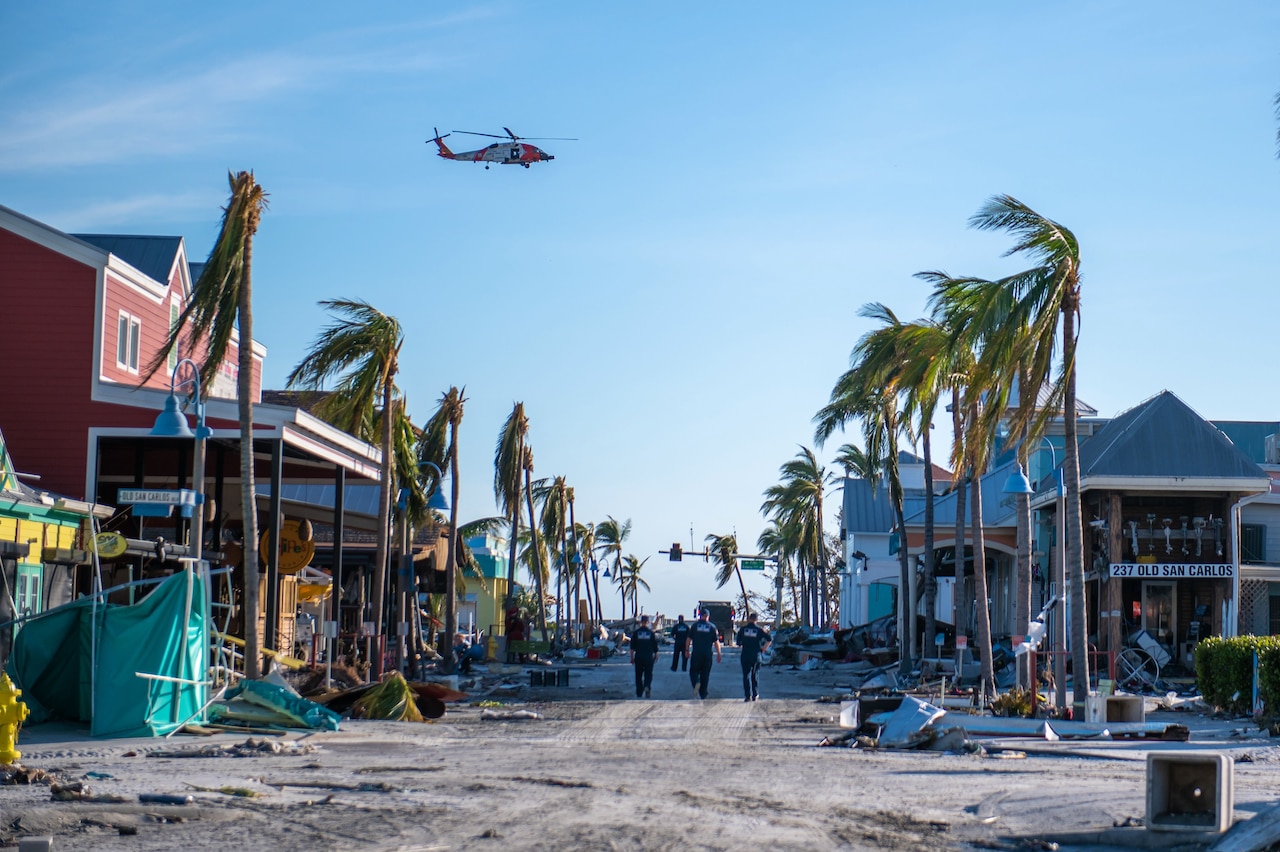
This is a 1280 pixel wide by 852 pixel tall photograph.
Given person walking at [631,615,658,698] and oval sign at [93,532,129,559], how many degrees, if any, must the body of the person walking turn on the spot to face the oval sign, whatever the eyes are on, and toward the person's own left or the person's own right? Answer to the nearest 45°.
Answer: approximately 135° to the person's own left

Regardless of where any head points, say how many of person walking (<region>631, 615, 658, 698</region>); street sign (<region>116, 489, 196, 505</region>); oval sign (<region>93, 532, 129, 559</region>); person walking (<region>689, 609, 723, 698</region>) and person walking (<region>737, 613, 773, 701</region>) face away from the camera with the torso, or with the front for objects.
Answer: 3

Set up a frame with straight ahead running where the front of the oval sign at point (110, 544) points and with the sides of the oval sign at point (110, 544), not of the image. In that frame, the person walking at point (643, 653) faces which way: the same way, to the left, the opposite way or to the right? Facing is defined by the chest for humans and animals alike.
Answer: the opposite way

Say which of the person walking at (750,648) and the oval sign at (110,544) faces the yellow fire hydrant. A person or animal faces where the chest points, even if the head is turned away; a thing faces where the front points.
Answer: the oval sign

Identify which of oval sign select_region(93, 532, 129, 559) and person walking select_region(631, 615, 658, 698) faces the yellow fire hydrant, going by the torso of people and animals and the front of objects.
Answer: the oval sign

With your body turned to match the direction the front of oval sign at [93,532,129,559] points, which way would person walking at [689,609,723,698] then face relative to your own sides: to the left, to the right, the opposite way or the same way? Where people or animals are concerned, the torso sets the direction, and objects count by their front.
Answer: the opposite way

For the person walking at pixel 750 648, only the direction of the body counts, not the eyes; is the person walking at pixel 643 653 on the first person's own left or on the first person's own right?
on the first person's own left

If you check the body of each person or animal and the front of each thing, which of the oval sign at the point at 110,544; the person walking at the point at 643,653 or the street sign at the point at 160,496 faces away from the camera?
the person walking

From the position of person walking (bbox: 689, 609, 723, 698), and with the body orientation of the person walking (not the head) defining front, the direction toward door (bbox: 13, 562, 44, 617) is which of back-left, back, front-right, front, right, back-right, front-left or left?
back-left

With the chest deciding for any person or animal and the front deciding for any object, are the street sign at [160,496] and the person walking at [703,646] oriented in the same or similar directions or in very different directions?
very different directions

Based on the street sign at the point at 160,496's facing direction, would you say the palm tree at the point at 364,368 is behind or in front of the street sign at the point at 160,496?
behind

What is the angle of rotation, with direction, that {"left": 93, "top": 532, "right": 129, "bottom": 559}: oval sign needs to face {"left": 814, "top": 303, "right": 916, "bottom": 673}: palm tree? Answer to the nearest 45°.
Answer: approximately 135° to its left

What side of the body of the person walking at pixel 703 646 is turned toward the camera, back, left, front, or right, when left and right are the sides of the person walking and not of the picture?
back

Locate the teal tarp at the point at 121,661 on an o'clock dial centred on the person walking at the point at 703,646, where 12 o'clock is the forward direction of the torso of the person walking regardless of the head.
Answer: The teal tarp is roughly at 7 o'clock from the person walking.
